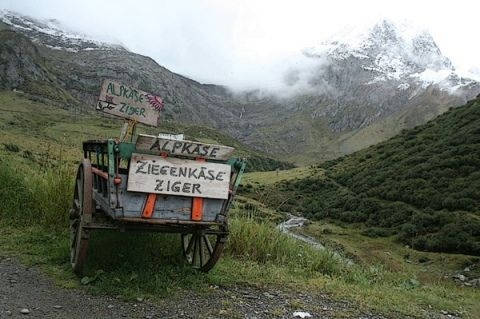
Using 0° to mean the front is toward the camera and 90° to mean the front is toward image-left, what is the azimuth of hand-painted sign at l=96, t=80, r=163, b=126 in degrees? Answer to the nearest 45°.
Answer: approximately 0°
